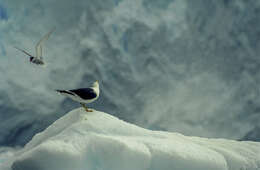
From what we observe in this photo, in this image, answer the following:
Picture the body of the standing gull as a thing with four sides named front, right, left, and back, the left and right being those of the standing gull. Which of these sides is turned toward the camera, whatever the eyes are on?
right
